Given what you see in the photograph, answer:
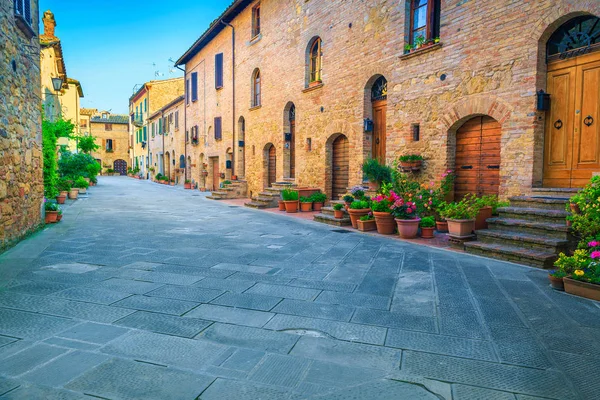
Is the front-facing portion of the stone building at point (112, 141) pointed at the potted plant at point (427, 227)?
yes

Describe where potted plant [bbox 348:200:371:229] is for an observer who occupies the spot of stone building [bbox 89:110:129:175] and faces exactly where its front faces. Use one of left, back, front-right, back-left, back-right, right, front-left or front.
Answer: front

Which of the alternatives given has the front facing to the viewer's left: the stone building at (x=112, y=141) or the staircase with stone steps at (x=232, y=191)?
the staircase with stone steps

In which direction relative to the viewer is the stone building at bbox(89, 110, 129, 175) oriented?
toward the camera

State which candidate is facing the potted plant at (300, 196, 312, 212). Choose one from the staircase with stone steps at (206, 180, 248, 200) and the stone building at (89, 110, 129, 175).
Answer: the stone building

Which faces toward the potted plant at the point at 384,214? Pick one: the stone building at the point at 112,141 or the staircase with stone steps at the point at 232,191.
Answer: the stone building

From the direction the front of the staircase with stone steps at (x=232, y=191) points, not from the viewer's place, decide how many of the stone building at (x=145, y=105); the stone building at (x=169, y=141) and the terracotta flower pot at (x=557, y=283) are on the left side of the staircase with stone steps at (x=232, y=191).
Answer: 1

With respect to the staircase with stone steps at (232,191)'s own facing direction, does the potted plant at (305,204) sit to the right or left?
on its left

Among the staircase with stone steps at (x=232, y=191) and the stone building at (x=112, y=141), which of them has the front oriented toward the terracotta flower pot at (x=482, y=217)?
the stone building

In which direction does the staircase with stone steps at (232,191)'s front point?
to the viewer's left

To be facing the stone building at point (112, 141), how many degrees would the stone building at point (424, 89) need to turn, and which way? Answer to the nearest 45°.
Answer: approximately 90° to its right

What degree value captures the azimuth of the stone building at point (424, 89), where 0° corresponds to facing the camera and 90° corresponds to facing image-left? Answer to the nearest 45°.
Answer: approximately 45°

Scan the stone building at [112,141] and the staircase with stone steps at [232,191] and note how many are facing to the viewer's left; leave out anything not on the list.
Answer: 1

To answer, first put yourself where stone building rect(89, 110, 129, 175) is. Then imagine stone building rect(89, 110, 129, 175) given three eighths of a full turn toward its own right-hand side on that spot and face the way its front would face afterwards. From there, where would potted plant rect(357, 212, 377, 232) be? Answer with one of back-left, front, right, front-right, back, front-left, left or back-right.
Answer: back-left

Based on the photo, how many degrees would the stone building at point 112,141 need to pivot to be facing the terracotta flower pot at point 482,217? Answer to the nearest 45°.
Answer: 0° — it already faces it

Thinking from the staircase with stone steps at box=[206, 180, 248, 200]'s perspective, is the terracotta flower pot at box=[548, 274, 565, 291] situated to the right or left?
on its left

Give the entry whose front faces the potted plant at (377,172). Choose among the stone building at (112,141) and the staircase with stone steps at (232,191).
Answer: the stone building
